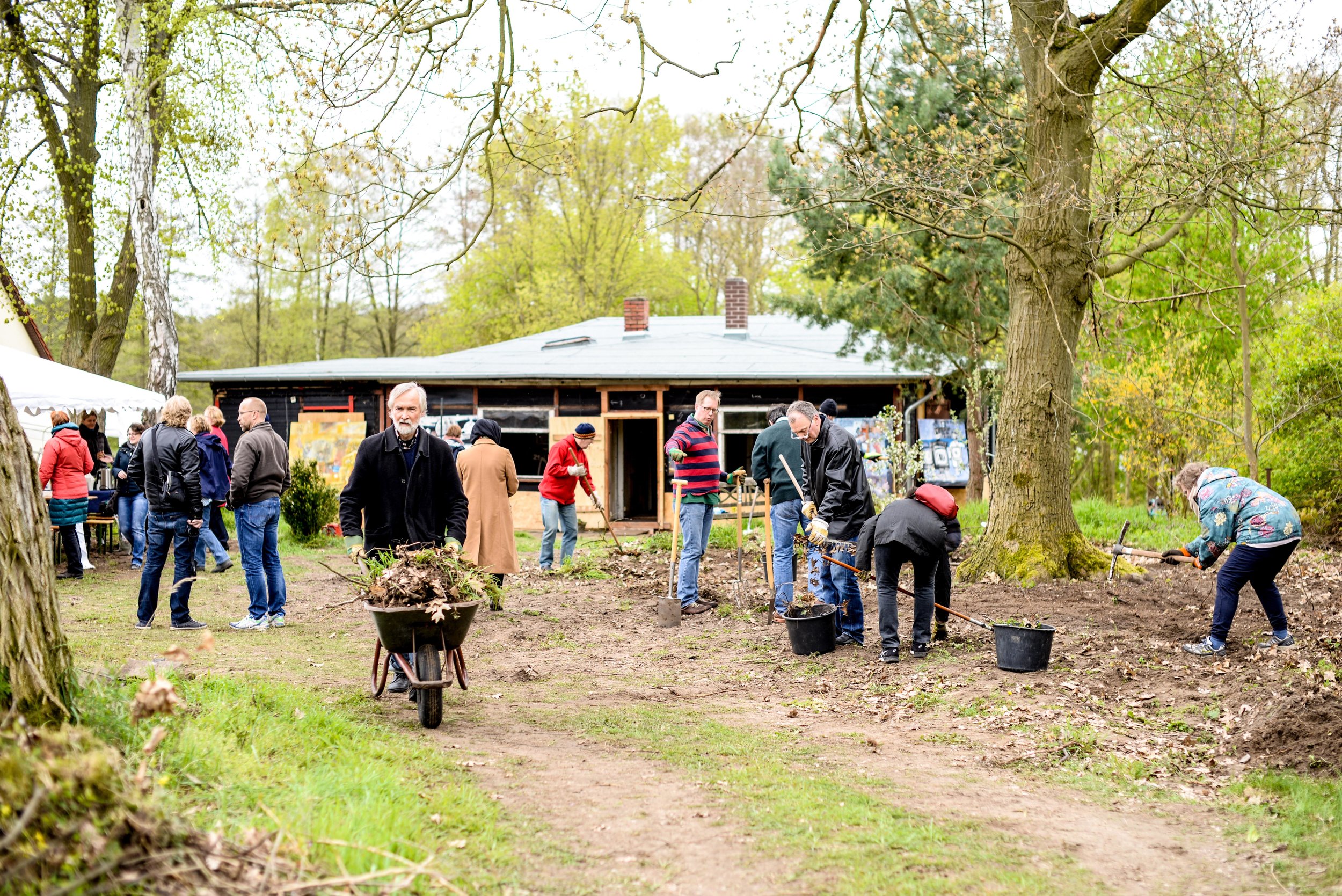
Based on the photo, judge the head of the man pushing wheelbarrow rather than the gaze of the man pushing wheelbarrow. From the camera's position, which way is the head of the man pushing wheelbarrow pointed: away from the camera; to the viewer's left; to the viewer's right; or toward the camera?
toward the camera

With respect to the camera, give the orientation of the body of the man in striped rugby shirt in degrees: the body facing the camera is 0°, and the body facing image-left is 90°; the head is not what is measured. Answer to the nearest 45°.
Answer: approximately 315°

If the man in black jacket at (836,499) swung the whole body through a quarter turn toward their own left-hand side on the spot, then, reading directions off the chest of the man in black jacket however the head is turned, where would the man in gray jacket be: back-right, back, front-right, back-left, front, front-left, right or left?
back-right

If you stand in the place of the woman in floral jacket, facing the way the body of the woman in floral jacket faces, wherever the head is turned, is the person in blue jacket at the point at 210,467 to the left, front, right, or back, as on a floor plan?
front

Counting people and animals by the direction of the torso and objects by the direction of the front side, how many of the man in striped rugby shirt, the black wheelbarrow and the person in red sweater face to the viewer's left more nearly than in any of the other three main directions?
0

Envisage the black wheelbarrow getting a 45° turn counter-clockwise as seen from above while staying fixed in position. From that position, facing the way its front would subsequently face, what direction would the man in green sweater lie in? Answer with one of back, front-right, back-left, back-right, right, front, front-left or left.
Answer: left

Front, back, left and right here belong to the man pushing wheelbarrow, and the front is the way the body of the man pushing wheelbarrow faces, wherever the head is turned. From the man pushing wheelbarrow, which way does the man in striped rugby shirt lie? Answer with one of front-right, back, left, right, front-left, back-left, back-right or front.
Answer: back-left

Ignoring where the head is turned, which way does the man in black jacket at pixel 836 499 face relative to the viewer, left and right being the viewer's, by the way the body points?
facing the viewer and to the left of the viewer

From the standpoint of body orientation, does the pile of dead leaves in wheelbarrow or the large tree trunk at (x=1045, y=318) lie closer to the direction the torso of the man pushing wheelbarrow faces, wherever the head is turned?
the pile of dead leaves in wheelbarrow

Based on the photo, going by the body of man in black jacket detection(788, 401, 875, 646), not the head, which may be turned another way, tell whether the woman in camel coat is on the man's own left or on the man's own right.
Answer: on the man's own right

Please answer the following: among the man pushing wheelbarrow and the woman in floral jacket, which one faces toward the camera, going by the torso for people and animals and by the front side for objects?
the man pushing wheelbarrow

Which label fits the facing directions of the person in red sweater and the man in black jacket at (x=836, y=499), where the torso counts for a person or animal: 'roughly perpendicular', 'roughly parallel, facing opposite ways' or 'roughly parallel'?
roughly perpendicular

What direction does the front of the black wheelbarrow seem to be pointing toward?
toward the camera

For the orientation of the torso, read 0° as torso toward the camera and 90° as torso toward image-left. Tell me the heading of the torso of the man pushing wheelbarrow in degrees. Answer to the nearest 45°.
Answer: approximately 0°

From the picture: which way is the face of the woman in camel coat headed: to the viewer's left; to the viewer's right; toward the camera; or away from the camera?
away from the camera

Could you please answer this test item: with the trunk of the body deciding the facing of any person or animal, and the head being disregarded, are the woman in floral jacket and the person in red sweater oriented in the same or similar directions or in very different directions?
very different directions

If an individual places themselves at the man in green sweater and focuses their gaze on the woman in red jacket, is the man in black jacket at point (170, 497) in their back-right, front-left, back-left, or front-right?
front-left

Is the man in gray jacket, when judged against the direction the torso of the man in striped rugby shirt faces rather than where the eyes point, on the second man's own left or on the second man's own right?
on the second man's own right

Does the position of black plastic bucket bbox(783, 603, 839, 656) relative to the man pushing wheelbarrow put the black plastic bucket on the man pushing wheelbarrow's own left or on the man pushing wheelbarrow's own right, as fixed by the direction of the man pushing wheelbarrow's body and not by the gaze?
on the man pushing wheelbarrow's own left

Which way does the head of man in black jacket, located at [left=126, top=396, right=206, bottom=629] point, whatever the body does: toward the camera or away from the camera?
away from the camera
